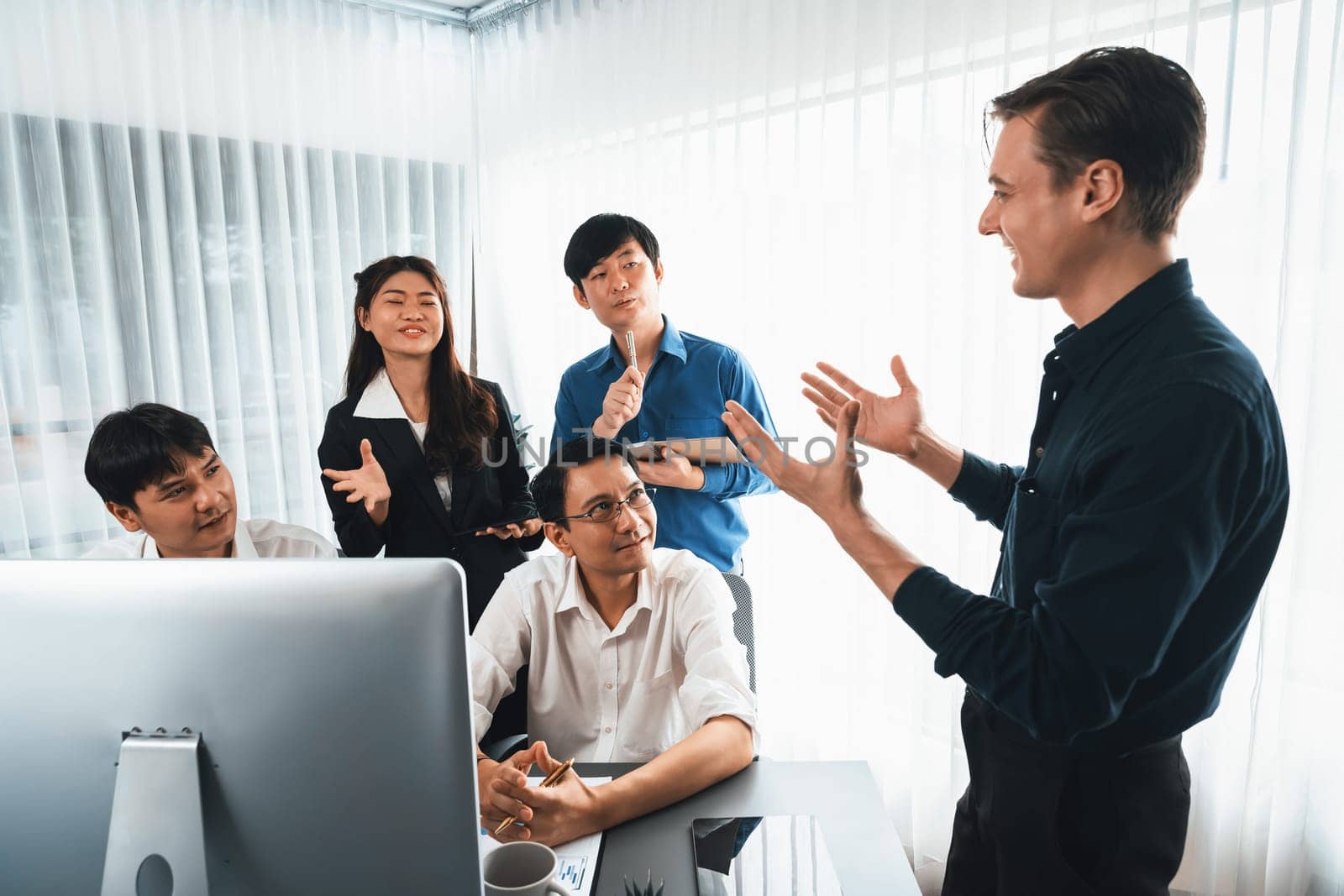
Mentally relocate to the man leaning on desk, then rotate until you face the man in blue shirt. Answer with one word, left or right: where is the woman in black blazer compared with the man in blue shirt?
left

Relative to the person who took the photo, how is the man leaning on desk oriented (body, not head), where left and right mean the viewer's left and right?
facing the viewer

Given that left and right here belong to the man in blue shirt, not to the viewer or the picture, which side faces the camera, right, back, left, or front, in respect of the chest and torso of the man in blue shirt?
front

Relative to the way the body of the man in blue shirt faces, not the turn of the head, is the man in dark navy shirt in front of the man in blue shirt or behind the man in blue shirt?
in front

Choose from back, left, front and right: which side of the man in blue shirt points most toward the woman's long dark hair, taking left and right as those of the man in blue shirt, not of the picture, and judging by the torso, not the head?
right

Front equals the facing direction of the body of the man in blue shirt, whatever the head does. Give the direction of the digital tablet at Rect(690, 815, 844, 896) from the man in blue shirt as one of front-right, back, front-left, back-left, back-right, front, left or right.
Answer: front

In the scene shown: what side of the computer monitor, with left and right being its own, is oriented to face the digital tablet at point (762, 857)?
right

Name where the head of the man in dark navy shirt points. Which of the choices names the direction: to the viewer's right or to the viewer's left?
to the viewer's left

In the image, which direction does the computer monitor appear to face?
away from the camera

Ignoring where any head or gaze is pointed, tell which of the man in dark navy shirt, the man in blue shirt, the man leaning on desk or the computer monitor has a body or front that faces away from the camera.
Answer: the computer monitor

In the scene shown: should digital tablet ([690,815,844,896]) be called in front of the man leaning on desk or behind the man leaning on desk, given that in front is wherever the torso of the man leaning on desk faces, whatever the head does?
in front

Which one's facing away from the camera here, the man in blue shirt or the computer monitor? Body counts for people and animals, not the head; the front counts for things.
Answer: the computer monitor

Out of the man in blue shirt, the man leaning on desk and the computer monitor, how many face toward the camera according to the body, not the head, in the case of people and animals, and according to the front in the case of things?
2

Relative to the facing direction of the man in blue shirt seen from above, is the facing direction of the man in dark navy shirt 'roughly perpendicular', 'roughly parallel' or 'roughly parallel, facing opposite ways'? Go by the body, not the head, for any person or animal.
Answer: roughly perpendicular

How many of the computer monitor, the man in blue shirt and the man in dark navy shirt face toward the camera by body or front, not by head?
1

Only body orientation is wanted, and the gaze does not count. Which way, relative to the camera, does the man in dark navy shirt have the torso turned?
to the viewer's left

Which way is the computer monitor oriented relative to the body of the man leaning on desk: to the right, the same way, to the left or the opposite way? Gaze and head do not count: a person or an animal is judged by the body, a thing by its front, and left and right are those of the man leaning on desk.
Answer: the opposite way
